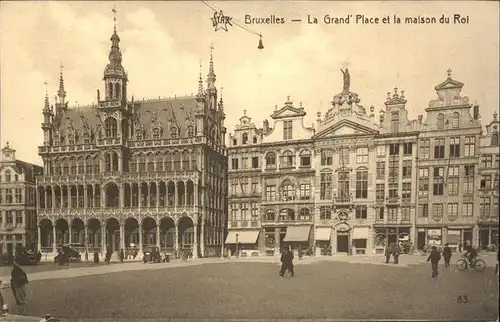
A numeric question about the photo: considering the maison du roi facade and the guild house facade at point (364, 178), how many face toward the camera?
2

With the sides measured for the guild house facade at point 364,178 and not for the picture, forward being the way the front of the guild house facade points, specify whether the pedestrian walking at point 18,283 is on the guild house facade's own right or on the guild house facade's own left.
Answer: on the guild house facade's own right

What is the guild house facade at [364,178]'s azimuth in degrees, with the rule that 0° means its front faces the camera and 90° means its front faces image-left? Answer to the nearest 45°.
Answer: approximately 0°
